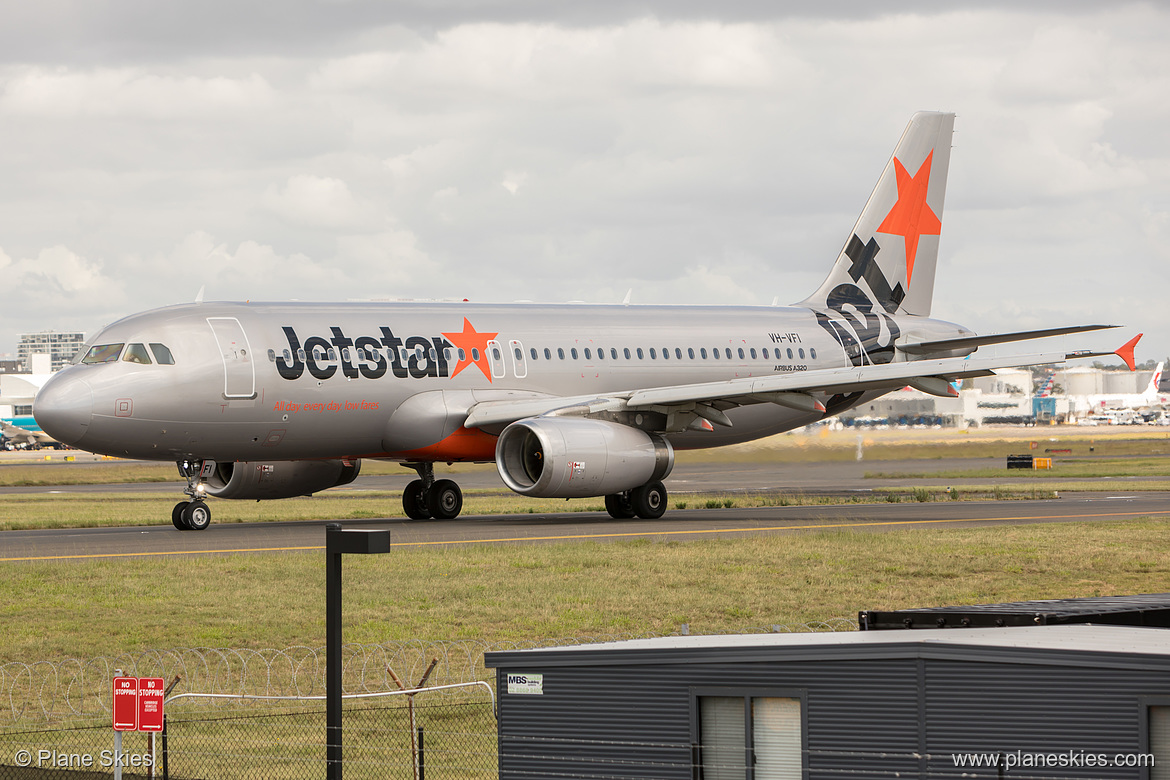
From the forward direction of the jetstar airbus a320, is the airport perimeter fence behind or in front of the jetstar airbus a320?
in front

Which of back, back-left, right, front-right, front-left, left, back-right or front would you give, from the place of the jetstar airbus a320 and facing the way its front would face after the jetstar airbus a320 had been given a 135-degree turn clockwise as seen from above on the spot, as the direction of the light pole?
back

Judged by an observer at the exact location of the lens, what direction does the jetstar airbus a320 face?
facing the viewer and to the left of the viewer
